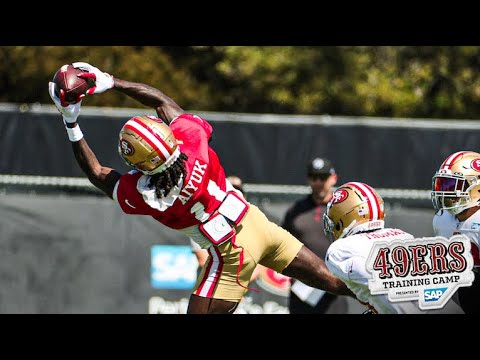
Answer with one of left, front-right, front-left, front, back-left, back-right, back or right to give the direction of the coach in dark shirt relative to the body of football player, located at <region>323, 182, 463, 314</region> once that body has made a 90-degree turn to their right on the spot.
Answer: front-left

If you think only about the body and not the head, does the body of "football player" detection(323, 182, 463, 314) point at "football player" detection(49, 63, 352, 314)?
yes

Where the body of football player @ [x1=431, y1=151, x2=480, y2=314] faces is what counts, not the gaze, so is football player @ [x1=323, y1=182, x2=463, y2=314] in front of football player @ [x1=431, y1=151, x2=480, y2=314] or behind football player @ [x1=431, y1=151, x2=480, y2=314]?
in front

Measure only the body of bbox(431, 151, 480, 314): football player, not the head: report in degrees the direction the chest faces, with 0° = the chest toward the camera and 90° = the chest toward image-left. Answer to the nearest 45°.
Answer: approximately 45°

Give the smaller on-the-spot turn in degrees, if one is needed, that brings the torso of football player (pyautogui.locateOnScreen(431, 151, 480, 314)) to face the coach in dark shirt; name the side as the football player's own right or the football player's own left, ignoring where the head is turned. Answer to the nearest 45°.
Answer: approximately 90° to the football player's own right

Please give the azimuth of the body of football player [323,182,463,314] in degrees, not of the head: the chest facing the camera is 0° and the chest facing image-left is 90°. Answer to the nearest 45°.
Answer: approximately 135°

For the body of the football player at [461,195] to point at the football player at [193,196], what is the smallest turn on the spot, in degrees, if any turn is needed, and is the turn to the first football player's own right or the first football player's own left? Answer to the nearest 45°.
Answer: approximately 45° to the first football player's own right
